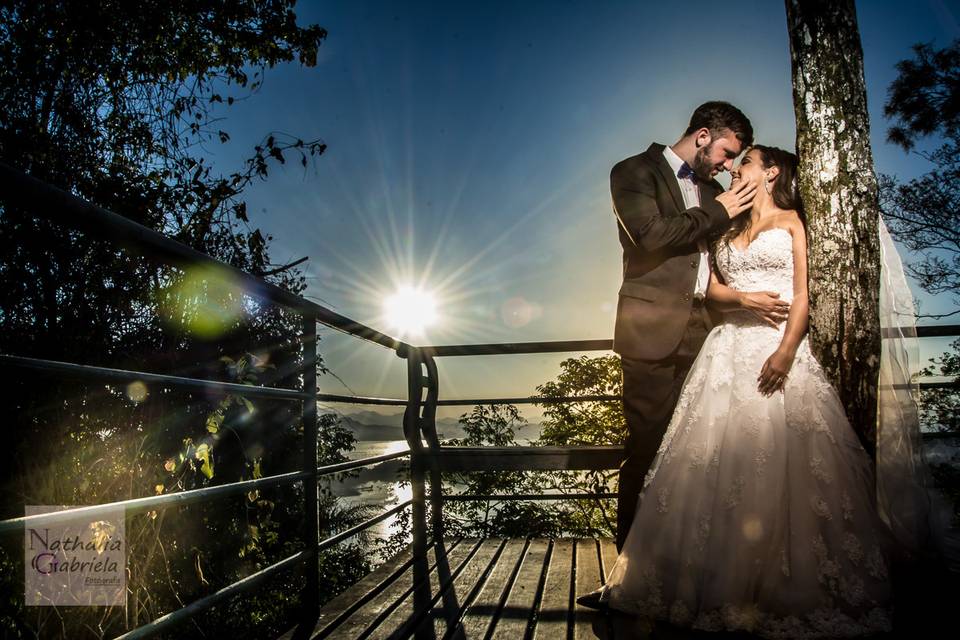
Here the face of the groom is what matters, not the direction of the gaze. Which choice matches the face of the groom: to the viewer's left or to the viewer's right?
to the viewer's right

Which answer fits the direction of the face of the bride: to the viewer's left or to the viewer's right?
to the viewer's left

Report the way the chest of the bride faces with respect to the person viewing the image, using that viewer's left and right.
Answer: facing the viewer and to the left of the viewer

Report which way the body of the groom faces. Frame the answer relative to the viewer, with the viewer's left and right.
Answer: facing the viewer and to the right of the viewer
